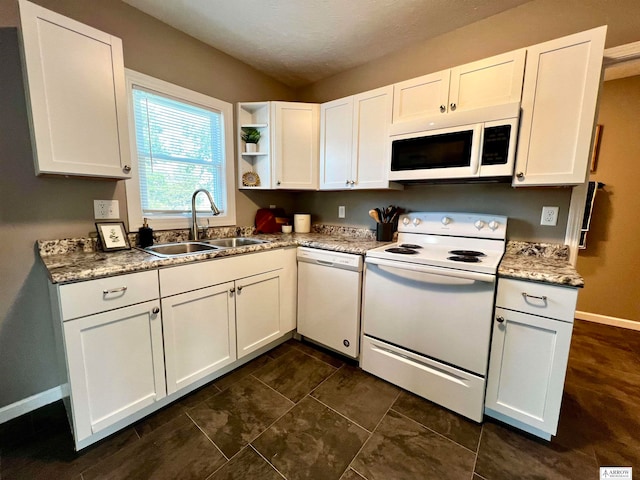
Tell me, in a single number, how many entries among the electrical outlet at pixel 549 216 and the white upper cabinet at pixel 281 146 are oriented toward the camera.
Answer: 2

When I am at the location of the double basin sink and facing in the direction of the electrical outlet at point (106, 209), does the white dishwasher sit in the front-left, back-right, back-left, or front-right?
back-left

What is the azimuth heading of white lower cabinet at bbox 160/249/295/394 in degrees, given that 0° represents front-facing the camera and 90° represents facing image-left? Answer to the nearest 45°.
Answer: approximately 315°

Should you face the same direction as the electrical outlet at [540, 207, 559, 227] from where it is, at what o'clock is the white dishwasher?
The white dishwasher is roughly at 2 o'clock from the electrical outlet.

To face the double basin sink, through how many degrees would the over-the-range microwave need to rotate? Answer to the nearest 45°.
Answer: approximately 45° to its right

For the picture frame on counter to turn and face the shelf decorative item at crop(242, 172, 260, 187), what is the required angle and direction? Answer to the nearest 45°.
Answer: approximately 45° to its left

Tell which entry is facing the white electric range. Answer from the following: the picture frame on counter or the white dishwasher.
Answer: the picture frame on counter

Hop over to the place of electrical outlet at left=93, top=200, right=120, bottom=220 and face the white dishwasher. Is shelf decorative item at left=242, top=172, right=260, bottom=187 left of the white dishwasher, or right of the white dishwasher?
left

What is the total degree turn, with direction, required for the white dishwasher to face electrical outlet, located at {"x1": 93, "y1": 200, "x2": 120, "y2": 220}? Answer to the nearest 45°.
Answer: approximately 45° to its right

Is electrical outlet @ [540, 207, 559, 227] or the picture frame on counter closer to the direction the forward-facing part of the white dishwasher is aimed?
the picture frame on counter
